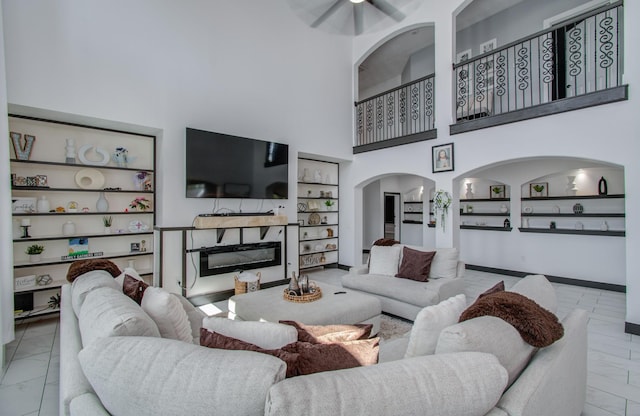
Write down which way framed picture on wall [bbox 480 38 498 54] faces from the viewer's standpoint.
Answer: facing the viewer and to the left of the viewer

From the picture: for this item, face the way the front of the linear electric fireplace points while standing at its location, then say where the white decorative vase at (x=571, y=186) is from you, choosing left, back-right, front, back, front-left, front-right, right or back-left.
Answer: front-left

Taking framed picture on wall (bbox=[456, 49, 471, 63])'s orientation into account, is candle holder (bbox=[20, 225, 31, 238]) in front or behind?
in front

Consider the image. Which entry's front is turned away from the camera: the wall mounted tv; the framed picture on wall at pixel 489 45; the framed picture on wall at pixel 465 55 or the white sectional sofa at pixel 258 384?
the white sectional sofa

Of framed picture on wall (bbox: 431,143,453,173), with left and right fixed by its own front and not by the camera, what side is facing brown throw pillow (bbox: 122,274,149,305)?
front

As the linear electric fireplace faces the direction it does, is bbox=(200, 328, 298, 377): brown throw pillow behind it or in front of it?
in front

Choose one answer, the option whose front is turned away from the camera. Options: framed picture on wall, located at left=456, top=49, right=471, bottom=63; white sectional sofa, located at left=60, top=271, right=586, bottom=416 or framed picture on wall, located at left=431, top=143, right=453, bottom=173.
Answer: the white sectional sofa

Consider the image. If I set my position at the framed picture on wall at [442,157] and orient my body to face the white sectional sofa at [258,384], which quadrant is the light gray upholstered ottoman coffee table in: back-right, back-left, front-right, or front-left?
front-right

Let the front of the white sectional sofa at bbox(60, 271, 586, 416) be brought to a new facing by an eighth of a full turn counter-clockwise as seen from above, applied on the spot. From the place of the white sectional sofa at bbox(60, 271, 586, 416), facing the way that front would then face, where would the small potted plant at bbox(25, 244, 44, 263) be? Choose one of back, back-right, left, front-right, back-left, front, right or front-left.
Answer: front

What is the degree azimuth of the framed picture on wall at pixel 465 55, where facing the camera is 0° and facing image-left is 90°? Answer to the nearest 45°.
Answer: approximately 45°

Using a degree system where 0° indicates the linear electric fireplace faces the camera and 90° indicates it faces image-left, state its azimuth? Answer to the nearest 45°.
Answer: approximately 315°

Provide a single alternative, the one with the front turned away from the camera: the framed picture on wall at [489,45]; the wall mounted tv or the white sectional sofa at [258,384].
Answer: the white sectional sofa

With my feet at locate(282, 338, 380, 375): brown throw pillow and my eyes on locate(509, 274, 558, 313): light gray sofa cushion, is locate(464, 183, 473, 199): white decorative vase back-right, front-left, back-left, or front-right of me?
front-left

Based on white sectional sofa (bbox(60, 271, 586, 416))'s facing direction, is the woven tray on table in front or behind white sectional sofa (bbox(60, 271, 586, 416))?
in front

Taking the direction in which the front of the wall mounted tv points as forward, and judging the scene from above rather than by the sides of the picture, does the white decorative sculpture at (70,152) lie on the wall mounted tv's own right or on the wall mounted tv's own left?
on the wall mounted tv's own right

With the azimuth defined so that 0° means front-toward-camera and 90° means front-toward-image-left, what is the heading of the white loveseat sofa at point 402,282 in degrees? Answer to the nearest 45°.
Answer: approximately 45°

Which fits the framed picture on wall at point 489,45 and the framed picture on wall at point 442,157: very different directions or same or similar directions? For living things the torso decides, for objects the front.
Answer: same or similar directions
